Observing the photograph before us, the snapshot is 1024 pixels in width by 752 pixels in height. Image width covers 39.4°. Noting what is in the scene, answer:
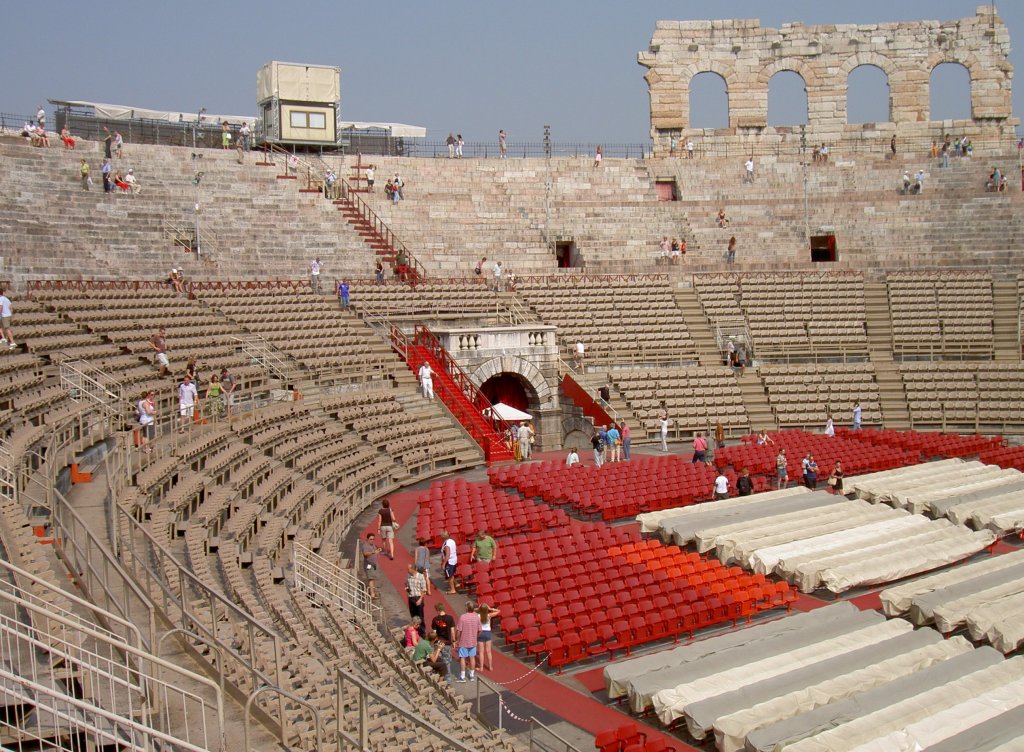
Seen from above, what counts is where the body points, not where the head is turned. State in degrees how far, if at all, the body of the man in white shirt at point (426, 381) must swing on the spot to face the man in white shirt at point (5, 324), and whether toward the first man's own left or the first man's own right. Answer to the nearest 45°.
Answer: approximately 45° to the first man's own right

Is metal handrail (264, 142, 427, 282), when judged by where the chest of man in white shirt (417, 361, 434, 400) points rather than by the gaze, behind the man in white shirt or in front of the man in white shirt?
behind

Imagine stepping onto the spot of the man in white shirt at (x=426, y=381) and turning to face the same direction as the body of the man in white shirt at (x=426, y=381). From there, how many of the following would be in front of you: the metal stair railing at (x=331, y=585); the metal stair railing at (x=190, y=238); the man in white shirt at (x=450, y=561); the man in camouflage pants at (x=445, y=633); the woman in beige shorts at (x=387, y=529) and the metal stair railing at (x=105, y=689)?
5

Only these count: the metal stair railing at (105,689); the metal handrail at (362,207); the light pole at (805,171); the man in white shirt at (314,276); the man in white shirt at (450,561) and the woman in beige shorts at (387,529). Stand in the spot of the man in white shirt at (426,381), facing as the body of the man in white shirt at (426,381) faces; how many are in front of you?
3

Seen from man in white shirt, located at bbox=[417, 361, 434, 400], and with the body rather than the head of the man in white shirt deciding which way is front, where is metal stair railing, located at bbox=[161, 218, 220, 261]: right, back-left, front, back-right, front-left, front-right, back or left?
back-right

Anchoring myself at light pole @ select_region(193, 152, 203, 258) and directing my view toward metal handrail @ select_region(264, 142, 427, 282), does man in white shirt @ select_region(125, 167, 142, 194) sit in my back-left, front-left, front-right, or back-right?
back-left

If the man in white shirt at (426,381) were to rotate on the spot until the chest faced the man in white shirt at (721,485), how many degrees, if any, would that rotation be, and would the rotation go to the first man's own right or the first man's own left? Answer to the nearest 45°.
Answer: approximately 45° to the first man's own left

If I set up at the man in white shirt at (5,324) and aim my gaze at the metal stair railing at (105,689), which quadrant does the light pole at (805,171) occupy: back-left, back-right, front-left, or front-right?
back-left

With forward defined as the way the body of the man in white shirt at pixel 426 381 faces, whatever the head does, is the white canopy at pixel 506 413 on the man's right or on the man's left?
on the man's left

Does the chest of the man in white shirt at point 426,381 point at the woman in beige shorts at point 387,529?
yes

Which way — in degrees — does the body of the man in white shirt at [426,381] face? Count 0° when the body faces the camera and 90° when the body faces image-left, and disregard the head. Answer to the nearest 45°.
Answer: approximately 0°

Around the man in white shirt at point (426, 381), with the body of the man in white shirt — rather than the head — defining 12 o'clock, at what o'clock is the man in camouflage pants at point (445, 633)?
The man in camouflage pants is roughly at 12 o'clock from the man in white shirt.
